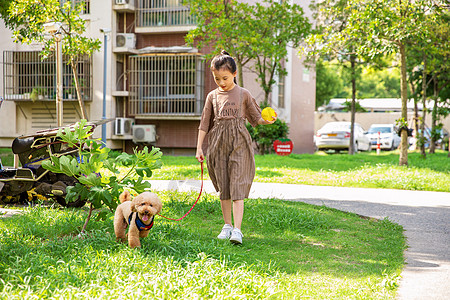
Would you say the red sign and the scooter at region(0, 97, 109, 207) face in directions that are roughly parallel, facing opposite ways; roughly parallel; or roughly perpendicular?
roughly perpendicular

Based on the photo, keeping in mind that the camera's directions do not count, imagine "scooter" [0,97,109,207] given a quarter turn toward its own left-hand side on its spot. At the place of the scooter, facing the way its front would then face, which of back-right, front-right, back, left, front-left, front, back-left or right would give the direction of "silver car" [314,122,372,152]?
back-left

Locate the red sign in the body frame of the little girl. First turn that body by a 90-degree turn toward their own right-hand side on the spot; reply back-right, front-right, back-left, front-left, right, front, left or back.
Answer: right

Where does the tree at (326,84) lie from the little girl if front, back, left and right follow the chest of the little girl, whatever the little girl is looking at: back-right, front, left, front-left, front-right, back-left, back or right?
back

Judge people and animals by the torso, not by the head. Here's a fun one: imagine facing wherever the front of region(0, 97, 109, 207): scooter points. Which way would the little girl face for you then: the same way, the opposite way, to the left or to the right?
to the left

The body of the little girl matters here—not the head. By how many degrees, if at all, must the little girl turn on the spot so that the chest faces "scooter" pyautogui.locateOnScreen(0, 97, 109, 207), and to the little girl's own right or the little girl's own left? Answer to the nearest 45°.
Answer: approximately 135° to the little girl's own right

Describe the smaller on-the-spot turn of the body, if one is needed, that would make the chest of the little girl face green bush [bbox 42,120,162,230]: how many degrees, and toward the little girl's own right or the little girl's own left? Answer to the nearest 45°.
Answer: approximately 90° to the little girl's own right

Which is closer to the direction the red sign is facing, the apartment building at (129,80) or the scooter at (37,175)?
the scooter

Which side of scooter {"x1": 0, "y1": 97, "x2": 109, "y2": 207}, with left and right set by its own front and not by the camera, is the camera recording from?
left

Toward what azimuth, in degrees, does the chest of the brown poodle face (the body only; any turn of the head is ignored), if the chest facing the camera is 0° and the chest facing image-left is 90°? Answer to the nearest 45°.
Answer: approximately 315°

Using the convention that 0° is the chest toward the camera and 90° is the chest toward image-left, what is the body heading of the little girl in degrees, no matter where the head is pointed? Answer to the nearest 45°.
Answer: approximately 0°

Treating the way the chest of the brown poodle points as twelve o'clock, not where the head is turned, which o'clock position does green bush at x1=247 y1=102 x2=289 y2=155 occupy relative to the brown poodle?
The green bush is roughly at 8 o'clock from the brown poodle.

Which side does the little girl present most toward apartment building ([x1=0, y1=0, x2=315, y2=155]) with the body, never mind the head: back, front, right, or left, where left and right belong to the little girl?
back
